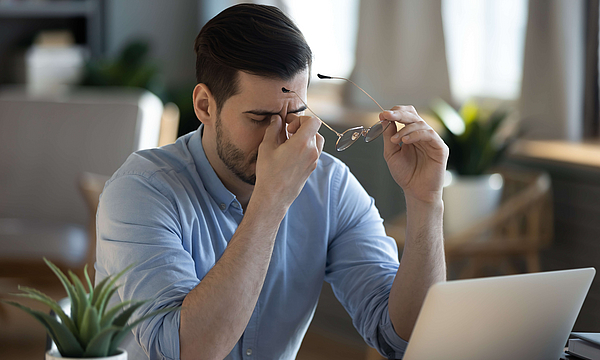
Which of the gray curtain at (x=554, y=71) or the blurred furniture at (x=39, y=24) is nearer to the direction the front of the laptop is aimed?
the blurred furniture

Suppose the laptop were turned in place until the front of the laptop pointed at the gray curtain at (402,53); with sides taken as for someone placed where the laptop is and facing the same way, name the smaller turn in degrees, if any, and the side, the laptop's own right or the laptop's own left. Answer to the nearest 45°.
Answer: approximately 45° to the laptop's own right

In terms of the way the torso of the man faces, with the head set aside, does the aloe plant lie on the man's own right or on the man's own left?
on the man's own right

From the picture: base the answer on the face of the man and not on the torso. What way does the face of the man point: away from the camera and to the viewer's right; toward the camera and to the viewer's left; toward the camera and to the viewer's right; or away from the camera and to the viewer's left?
toward the camera and to the viewer's right

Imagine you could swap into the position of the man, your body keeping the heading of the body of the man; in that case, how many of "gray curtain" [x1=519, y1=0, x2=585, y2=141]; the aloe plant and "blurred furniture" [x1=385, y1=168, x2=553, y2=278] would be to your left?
2

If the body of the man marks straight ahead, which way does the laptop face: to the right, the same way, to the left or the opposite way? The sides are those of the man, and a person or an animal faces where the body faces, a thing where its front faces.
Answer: the opposite way

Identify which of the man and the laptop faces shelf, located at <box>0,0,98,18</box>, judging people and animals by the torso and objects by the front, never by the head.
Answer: the laptop

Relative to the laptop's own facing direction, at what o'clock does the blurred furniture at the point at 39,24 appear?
The blurred furniture is roughly at 12 o'clock from the laptop.

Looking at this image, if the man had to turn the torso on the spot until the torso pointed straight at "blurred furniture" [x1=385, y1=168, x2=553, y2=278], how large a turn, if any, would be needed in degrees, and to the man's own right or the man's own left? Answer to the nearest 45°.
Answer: approximately 90° to the man's own left

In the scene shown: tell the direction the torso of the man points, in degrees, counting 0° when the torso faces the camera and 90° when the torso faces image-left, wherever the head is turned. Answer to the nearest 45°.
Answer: approximately 315°

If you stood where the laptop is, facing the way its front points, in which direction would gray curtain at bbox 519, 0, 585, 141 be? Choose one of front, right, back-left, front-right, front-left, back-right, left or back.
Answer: front-right

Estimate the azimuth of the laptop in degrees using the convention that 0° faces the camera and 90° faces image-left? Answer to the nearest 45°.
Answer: approximately 135°
